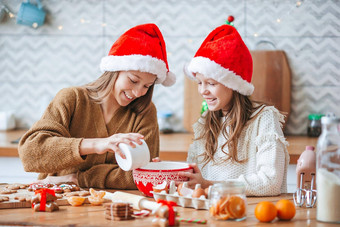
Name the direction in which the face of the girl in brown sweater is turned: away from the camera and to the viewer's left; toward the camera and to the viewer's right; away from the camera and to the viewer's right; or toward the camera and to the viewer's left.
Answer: toward the camera and to the viewer's right

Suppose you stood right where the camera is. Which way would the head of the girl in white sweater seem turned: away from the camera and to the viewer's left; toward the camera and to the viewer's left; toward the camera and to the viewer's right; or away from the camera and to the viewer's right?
toward the camera and to the viewer's left

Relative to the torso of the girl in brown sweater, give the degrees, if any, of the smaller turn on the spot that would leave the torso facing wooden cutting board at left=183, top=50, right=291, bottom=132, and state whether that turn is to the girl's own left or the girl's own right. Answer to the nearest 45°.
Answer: approximately 90° to the girl's own left

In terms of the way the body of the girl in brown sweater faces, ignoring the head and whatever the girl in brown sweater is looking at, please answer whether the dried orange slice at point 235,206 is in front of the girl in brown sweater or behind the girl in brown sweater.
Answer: in front

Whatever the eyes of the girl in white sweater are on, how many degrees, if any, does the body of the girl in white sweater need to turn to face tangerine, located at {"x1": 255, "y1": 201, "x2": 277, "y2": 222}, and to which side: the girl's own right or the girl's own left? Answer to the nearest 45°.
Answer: approximately 45° to the girl's own left

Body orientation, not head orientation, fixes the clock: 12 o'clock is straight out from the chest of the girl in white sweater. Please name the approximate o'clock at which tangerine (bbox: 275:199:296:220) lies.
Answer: The tangerine is roughly at 10 o'clock from the girl in white sweater.

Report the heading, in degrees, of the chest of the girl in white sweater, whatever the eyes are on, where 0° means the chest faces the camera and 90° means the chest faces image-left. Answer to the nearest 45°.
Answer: approximately 45°

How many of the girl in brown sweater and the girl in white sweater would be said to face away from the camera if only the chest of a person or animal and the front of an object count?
0
